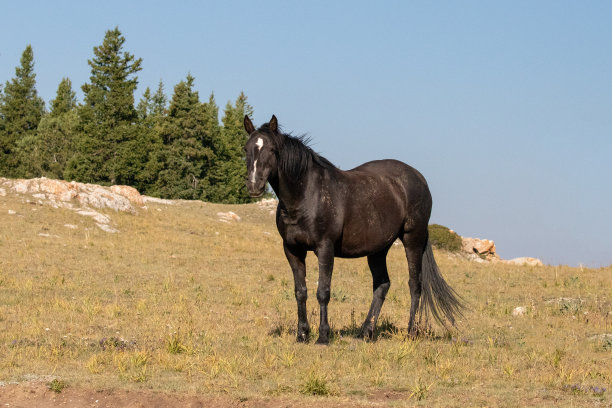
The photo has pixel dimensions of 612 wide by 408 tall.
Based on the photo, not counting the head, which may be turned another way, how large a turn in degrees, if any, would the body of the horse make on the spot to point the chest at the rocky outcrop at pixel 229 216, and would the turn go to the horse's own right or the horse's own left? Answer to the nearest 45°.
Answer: approximately 135° to the horse's own right

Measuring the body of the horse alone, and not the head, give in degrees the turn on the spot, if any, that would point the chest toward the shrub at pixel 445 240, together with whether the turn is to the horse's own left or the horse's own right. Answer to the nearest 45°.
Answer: approximately 135° to the horse's own right

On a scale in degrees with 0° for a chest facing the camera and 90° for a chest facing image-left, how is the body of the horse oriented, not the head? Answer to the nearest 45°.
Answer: approximately 45°

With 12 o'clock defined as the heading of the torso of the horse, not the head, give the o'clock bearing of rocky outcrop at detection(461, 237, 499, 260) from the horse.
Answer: The rocky outcrop is roughly at 5 o'clock from the horse.

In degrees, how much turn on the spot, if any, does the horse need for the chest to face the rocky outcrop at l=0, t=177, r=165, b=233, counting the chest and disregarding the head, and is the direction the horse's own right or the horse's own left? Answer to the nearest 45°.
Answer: approximately 90° to the horse's own right
